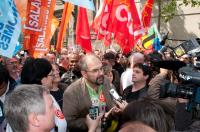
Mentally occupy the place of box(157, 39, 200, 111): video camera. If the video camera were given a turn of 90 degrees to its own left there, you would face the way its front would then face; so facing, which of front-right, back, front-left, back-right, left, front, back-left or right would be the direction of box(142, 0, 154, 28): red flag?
back

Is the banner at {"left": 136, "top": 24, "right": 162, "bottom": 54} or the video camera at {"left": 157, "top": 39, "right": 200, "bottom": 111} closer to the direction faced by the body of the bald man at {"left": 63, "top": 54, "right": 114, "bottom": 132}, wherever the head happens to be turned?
the video camera

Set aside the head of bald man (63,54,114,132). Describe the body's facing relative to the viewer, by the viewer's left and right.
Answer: facing the viewer and to the right of the viewer

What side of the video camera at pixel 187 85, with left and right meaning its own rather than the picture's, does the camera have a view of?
left

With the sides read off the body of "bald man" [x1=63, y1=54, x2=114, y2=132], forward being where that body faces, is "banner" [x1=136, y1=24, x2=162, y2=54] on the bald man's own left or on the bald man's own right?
on the bald man's own left

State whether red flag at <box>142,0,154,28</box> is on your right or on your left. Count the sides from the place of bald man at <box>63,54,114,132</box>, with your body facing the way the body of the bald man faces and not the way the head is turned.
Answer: on your left
